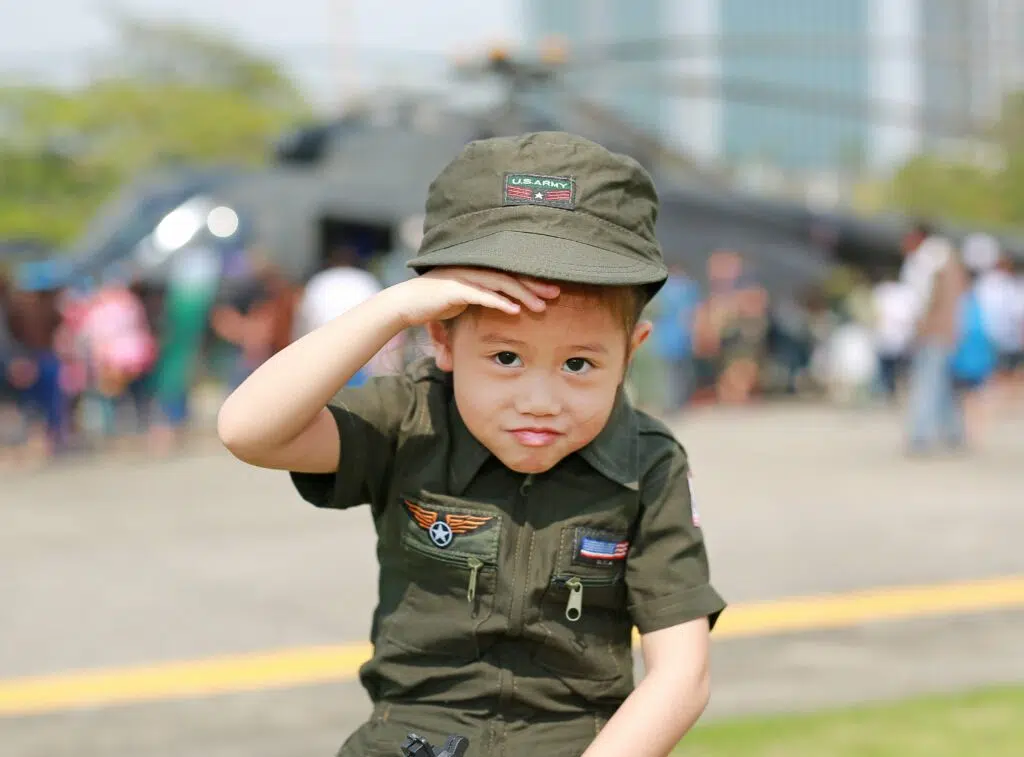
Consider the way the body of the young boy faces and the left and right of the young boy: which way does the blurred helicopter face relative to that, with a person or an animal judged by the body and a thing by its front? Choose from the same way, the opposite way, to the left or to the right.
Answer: to the right

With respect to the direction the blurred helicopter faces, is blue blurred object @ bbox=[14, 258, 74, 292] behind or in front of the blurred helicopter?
in front

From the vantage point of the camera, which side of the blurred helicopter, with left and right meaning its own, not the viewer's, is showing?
left

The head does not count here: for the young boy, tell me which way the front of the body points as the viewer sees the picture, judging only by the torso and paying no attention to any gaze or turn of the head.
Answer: toward the camera
